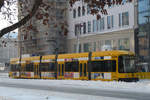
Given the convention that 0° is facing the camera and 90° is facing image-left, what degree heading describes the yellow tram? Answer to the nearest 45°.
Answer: approximately 315°
